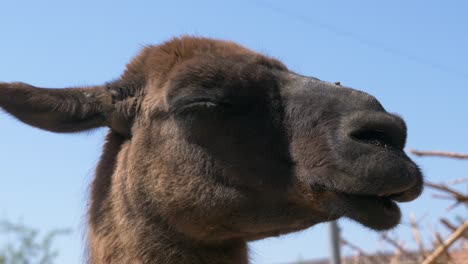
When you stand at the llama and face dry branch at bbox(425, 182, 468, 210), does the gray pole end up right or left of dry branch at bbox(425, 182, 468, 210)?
left
